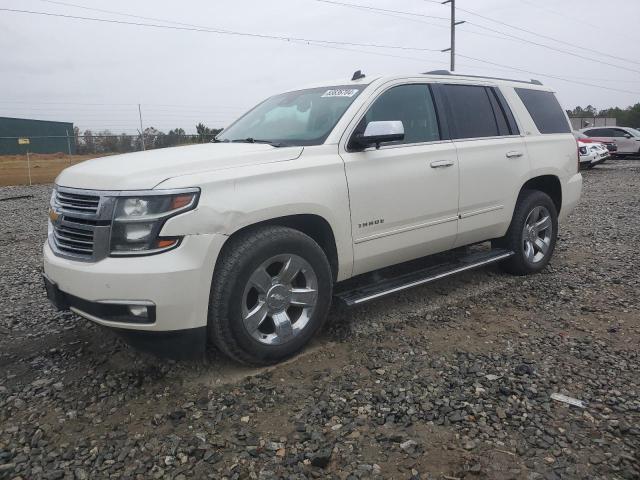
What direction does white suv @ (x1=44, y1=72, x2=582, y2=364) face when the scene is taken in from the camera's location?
facing the viewer and to the left of the viewer

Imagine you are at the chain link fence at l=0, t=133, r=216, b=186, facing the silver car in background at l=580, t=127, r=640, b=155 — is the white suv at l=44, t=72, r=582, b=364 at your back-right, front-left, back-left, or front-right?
front-right

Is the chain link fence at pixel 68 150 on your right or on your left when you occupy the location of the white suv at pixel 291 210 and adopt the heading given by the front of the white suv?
on your right

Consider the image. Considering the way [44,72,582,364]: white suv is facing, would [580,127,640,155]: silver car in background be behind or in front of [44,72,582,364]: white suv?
behind
